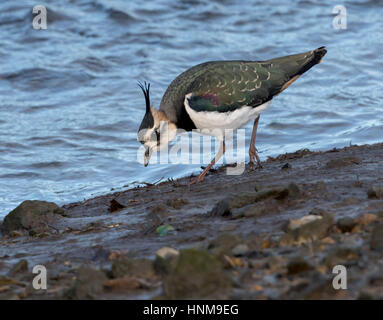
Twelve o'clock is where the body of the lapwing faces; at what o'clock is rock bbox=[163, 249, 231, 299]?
The rock is roughly at 9 o'clock from the lapwing.

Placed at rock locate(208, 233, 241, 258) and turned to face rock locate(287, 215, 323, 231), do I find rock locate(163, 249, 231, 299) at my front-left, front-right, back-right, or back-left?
back-right

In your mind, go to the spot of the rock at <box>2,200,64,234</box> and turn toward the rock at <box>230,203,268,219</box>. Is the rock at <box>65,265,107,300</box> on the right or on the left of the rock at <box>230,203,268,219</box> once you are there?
right

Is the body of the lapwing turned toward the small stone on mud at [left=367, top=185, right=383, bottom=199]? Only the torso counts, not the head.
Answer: no

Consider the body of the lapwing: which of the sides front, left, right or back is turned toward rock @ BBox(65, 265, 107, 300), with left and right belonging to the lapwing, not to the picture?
left

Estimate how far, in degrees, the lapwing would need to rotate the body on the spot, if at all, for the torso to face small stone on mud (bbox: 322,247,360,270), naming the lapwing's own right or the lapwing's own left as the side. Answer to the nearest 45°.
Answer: approximately 90° to the lapwing's own left

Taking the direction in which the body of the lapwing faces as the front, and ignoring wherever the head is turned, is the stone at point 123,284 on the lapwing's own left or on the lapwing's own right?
on the lapwing's own left

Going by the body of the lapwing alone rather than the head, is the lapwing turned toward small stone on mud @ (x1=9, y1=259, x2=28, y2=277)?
no

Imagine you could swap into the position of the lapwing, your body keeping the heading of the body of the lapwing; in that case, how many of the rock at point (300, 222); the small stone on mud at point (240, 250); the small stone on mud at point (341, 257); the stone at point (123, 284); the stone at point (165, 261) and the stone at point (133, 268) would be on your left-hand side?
6

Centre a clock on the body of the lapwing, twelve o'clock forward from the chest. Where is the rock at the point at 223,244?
The rock is roughly at 9 o'clock from the lapwing.

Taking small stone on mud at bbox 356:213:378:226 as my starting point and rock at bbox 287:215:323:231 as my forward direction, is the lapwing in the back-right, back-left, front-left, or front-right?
front-right

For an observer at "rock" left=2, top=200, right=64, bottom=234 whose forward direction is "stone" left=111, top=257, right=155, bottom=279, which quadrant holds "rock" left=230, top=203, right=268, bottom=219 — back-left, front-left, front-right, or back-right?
front-left

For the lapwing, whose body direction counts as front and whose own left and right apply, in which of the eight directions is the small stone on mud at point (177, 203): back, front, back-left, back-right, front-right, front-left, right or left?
left

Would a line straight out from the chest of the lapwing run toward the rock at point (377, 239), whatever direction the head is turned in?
no

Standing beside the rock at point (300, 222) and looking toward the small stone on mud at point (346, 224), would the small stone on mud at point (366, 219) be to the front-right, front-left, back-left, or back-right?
front-left

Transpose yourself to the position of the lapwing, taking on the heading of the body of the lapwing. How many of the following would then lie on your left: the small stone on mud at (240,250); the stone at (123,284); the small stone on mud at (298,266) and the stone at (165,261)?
4

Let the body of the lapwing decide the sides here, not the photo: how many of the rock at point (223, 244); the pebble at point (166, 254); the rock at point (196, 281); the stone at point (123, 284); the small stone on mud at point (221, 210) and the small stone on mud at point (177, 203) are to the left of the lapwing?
6

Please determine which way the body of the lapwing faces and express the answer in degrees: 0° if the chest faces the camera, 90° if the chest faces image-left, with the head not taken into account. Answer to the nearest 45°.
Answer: approximately 90°

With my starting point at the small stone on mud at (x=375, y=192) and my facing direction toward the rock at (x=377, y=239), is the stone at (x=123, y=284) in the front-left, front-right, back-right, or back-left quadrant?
front-right
